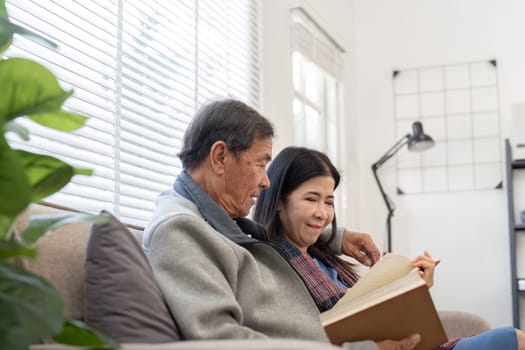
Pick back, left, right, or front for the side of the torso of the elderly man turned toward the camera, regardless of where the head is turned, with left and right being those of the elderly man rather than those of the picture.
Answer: right

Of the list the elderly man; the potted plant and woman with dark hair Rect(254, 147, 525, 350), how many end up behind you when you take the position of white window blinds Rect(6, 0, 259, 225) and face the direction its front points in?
0

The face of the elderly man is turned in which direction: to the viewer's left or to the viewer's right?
to the viewer's right

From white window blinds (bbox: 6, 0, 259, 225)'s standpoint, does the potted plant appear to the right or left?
on its right

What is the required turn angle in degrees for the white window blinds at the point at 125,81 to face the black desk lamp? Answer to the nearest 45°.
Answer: approximately 90° to its left

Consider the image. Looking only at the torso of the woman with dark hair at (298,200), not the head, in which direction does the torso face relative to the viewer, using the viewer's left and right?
facing the viewer and to the right of the viewer
